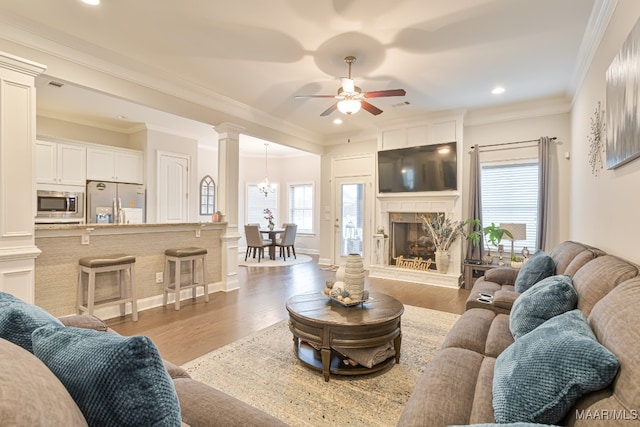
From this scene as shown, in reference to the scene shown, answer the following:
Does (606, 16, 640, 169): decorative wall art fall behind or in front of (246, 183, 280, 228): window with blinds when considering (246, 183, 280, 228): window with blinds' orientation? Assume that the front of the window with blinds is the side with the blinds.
in front

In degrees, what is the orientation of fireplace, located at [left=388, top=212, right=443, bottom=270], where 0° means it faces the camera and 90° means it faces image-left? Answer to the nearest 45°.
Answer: approximately 0°

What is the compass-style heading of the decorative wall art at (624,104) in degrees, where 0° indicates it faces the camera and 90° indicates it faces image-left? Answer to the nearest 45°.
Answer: approximately 90°

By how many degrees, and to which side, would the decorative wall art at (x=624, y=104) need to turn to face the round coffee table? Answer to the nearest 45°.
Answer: approximately 45° to its left

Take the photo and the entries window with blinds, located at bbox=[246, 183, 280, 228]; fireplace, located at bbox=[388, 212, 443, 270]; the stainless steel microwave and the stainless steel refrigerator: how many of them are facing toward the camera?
4

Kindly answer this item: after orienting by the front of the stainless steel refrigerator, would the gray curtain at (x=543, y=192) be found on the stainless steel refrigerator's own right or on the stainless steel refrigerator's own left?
on the stainless steel refrigerator's own left

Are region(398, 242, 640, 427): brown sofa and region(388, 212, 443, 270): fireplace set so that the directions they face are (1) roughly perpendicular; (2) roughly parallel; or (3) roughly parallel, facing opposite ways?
roughly perpendicular

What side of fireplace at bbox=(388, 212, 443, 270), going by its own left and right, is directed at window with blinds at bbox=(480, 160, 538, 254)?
left

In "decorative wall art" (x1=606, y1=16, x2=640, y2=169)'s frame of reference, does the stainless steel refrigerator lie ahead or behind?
ahead

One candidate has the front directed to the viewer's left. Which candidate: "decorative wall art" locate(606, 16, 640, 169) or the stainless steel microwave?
the decorative wall art

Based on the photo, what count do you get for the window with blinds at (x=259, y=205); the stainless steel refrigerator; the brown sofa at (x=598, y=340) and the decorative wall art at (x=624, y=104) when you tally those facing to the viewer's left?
2

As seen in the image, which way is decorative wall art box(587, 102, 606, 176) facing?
to the viewer's left

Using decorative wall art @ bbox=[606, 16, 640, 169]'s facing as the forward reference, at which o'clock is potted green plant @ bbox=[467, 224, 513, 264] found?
The potted green plant is roughly at 2 o'clock from the decorative wall art.

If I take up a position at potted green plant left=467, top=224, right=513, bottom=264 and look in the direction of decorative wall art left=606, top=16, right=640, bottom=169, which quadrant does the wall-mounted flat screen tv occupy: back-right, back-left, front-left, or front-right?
back-right

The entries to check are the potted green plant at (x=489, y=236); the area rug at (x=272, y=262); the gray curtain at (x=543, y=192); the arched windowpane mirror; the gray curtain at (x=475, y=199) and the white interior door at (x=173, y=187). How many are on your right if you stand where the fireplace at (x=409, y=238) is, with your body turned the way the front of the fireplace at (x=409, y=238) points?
3

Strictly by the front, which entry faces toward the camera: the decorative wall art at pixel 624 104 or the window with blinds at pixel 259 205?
the window with blinds

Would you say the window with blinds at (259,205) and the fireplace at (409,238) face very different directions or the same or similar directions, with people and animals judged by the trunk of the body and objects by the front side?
same or similar directions

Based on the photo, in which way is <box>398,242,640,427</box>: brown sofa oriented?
to the viewer's left

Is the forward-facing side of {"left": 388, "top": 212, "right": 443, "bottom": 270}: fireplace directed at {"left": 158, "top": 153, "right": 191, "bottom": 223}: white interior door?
no

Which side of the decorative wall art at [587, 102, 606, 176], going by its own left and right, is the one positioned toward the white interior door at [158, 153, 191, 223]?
front

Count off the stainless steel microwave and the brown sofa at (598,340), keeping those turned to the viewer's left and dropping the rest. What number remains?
1

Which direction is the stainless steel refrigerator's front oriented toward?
toward the camera

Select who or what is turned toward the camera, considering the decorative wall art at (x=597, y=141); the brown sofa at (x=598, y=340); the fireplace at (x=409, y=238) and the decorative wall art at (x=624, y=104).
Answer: the fireplace
